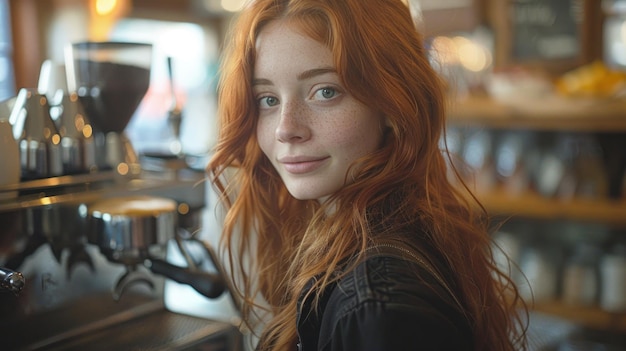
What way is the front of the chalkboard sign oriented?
toward the camera

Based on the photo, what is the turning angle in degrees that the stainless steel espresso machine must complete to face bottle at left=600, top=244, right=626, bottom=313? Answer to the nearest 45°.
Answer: approximately 45° to its left

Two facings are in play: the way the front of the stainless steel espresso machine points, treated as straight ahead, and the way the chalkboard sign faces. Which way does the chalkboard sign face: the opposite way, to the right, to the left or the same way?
to the right

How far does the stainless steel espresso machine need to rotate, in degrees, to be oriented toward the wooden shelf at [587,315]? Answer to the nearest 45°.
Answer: approximately 45° to its left

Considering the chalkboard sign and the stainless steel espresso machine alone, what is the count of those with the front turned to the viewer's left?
0

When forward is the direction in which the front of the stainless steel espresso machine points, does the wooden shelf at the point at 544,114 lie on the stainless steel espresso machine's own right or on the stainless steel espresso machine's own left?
on the stainless steel espresso machine's own left

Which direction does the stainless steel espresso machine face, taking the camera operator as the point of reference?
facing the viewer and to the right of the viewer
